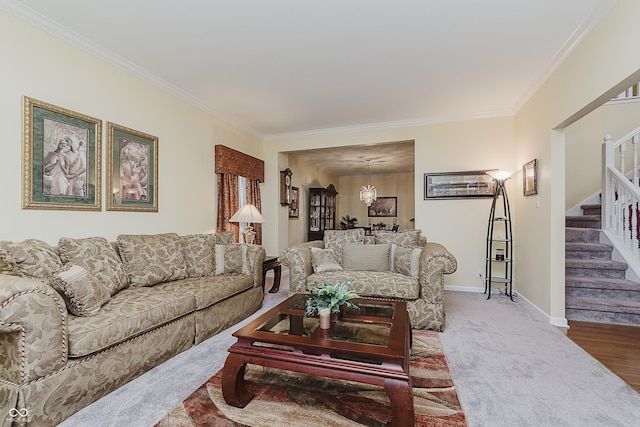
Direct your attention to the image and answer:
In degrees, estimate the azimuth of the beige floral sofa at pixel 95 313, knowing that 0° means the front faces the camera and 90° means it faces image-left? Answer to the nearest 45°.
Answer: approximately 315°

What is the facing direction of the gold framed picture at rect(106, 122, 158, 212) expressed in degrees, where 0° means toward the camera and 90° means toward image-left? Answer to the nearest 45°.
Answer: approximately 315°

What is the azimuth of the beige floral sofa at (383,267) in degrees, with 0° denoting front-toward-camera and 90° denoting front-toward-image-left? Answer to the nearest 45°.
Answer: approximately 0°

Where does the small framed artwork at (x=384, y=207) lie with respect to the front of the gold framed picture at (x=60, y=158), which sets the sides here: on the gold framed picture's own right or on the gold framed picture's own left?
on the gold framed picture's own left

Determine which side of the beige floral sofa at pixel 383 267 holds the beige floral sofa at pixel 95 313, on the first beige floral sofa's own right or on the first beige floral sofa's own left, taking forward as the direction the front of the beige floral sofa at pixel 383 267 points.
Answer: on the first beige floral sofa's own right

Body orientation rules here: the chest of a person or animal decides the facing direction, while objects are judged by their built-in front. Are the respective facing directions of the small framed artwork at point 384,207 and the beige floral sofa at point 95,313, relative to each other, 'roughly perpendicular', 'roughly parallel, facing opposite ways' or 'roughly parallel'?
roughly perpendicular

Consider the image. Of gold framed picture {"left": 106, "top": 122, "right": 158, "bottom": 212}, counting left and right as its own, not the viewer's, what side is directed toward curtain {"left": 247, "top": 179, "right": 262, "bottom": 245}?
left

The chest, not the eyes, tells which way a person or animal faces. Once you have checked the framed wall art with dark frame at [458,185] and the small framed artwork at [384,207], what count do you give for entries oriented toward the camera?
2

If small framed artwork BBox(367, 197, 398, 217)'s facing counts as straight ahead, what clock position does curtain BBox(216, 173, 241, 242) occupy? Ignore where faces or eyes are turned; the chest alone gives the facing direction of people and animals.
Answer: The curtain is roughly at 1 o'clock from the small framed artwork.

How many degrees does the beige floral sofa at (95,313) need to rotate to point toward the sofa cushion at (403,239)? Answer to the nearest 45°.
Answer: approximately 45° to its left

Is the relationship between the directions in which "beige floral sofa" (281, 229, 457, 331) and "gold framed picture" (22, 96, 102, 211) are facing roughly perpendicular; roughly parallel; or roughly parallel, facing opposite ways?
roughly perpendicular
